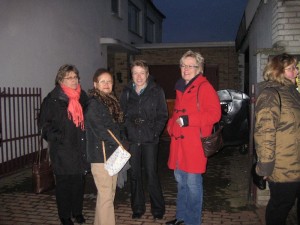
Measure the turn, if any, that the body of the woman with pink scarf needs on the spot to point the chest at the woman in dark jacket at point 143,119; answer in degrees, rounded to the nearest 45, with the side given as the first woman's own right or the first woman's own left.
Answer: approximately 45° to the first woman's own left

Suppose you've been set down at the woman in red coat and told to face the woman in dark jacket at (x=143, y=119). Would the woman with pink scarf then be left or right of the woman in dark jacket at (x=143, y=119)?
left

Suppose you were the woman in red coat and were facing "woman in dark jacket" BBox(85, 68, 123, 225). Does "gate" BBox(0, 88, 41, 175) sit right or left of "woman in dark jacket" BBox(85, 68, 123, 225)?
right

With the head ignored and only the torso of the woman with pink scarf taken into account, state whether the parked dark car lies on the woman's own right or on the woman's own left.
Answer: on the woman's own left

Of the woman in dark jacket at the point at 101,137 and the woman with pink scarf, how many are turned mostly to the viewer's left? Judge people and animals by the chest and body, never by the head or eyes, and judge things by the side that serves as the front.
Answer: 0

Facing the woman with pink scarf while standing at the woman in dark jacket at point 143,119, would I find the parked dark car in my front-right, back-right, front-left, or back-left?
back-right

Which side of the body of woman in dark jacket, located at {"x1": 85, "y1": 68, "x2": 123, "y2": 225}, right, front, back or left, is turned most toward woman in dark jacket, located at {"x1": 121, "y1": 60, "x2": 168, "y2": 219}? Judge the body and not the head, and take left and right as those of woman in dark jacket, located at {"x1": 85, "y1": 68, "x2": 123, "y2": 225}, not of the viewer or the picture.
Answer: left

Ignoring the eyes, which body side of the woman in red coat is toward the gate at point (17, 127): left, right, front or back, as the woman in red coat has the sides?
right

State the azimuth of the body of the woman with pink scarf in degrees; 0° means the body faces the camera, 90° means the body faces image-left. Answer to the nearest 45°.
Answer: approximately 315°

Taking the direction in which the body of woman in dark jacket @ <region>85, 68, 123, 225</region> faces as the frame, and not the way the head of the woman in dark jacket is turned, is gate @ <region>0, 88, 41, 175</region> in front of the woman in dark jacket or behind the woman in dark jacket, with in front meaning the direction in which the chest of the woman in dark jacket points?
behind

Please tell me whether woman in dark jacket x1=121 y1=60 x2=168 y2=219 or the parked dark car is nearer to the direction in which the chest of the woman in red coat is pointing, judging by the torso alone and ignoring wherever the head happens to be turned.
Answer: the woman in dark jacket

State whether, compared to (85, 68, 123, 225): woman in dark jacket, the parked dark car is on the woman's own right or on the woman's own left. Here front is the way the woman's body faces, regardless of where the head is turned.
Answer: on the woman's own left

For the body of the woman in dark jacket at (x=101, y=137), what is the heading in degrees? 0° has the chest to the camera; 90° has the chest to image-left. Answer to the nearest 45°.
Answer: approximately 315°

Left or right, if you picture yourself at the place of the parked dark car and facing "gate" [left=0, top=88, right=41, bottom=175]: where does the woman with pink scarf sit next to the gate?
left

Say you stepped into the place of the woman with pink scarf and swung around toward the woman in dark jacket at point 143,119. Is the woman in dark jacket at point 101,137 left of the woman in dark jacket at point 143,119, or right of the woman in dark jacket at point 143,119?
right
